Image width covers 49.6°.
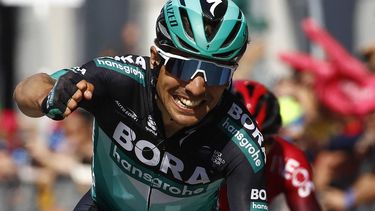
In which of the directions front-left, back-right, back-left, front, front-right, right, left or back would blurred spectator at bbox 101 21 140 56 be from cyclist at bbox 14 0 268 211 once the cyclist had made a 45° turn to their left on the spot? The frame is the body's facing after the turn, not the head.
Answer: back-left

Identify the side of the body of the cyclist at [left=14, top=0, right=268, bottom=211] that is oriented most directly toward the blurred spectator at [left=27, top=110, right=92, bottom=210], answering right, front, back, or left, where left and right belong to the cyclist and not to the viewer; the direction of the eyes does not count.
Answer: back

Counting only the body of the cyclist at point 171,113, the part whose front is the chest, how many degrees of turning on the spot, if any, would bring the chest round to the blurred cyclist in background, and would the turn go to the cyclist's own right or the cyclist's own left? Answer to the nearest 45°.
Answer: approximately 135° to the cyclist's own left

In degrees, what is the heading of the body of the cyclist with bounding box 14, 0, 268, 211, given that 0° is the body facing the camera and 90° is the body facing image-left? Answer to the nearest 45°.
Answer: approximately 0°
